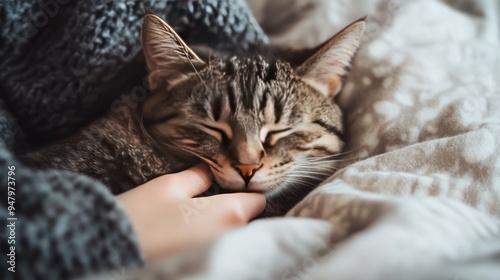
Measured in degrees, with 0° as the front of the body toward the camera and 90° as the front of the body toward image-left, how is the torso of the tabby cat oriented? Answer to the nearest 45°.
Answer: approximately 315°
